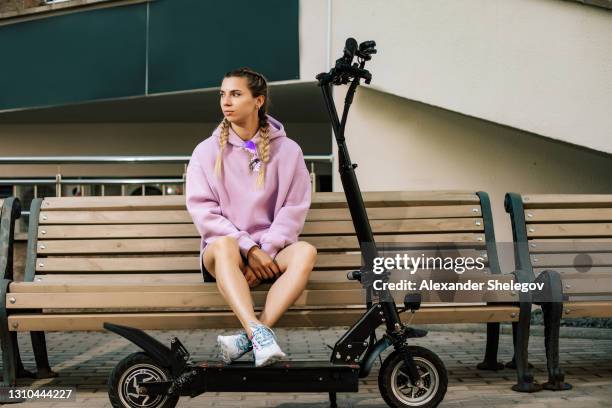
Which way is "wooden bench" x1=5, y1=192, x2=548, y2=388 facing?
toward the camera

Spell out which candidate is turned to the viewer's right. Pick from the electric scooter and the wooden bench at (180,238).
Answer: the electric scooter

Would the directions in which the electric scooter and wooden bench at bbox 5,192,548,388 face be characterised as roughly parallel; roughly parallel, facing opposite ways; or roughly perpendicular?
roughly perpendicular

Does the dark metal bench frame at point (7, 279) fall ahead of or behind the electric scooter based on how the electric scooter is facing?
behind

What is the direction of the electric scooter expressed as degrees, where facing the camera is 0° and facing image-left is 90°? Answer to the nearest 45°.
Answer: approximately 270°

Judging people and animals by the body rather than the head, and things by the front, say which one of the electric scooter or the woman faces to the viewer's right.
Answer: the electric scooter

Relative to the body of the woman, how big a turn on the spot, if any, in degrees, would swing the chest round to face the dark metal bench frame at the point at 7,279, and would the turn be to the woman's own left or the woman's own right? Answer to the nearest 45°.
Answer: approximately 90° to the woman's own right

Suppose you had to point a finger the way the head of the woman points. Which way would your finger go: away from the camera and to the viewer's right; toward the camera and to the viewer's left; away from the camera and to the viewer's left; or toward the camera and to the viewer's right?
toward the camera and to the viewer's left

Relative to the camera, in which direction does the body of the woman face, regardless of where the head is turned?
toward the camera
